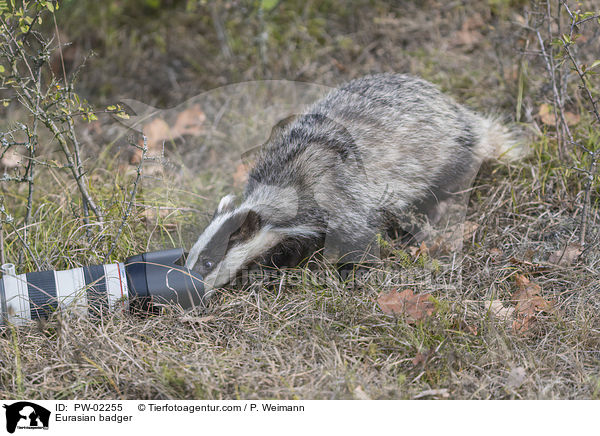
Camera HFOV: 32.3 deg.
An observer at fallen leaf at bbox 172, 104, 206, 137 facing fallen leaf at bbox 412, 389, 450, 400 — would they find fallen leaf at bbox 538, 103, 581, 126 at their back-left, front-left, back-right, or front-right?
front-left

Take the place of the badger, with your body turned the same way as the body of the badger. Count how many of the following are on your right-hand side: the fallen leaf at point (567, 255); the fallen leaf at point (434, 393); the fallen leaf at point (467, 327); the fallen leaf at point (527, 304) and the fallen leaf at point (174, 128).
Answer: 1

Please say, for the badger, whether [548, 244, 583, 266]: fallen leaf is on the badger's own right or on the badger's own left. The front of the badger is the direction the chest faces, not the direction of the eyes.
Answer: on the badger's own left

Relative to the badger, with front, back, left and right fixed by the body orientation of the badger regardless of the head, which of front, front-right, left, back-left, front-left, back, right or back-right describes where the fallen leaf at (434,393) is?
front-left

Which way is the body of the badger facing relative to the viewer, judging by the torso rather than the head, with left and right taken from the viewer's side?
facing the viewer and to the left of the viewer

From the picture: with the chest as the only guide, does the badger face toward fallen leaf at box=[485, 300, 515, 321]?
no

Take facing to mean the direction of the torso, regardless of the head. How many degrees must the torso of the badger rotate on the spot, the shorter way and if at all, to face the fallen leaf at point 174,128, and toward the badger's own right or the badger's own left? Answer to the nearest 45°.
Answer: approximately 90° to the badger's own right

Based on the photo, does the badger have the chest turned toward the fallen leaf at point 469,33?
no

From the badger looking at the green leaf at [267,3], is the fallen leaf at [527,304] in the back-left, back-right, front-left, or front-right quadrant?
back-right

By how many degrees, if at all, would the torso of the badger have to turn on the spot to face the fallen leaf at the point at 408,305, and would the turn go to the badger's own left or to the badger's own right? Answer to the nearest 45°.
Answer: approximately 45° to the badger's own left

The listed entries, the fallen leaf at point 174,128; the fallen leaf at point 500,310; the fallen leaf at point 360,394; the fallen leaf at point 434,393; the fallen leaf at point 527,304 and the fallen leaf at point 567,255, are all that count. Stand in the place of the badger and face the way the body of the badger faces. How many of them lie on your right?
1

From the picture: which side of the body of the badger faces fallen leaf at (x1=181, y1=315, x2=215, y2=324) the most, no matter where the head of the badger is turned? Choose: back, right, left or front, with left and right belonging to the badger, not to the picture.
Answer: front

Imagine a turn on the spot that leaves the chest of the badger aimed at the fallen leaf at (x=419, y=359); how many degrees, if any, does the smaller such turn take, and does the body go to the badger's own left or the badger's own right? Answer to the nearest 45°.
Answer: approximately 45° to the badger's own left
